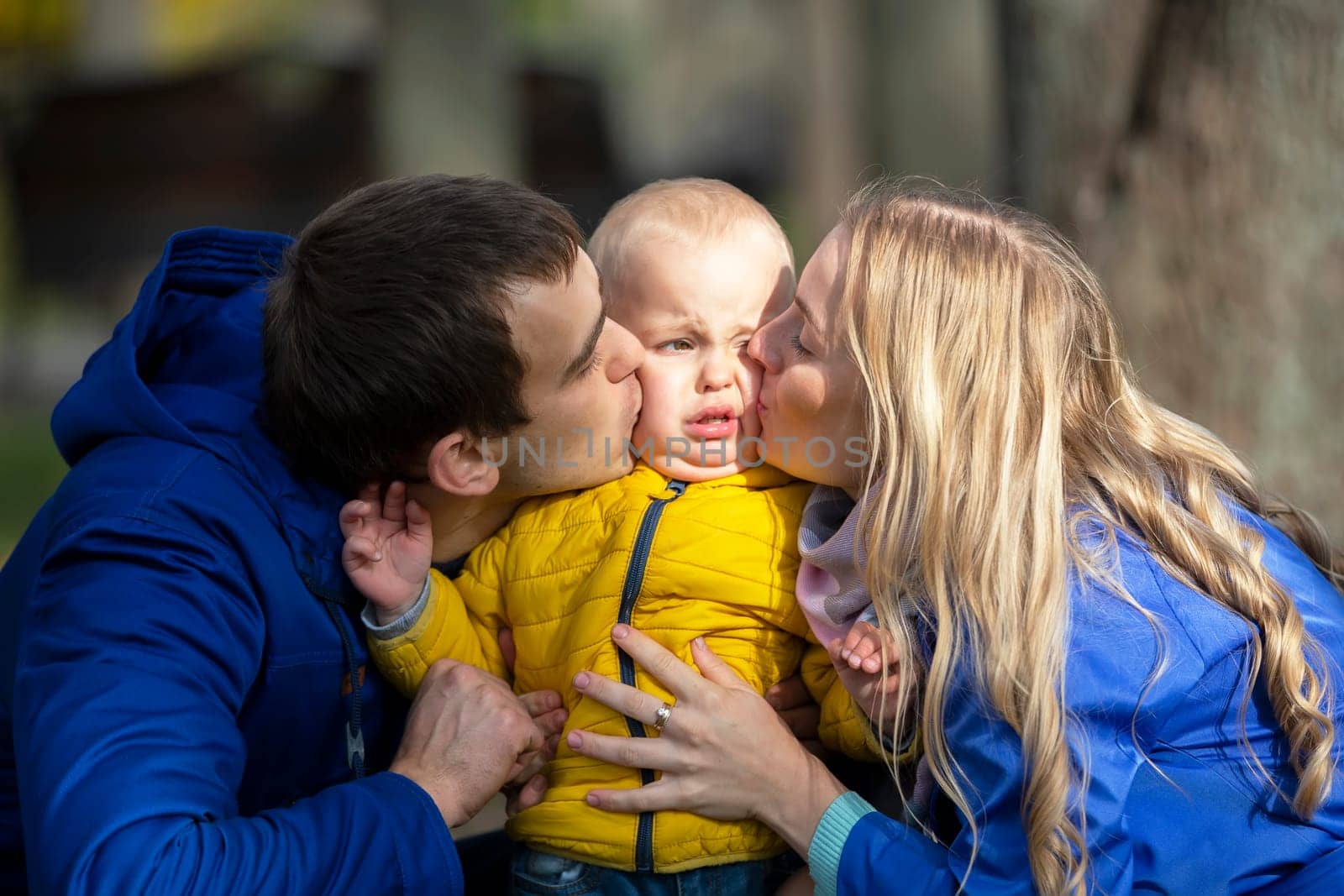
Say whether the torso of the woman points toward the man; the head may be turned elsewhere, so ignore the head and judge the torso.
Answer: yes

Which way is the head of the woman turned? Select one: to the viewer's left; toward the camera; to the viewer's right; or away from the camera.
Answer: to the viewer's left

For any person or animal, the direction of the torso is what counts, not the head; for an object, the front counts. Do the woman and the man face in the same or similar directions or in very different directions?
very different directions

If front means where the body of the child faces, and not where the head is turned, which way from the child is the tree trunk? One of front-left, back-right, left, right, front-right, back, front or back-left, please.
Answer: back-left

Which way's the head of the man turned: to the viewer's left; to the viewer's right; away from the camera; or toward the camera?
to the viewer's right

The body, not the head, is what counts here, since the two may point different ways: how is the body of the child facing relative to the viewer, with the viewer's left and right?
facing the viewer

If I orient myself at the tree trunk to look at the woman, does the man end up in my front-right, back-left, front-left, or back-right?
front-right

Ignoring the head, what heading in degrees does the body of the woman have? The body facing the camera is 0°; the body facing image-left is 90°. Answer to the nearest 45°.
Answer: approximately 90°

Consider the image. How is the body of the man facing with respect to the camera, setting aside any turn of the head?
to the viewer's right

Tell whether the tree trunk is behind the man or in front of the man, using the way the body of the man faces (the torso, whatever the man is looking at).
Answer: in front

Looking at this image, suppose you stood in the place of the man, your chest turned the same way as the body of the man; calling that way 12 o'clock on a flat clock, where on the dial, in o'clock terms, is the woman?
The woman is roughly at 1 o'clock from the man.

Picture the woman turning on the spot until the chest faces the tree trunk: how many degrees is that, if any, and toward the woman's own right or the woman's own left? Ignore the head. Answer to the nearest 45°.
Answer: approximately 90° to the woman's own right
